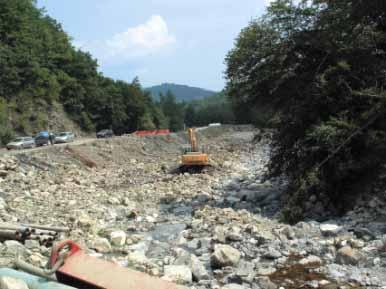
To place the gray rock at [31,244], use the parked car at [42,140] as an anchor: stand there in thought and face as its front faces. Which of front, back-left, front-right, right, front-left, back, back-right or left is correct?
front-left

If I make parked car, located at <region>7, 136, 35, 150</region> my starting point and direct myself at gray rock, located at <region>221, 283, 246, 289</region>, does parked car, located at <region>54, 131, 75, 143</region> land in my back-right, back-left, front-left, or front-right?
back-left

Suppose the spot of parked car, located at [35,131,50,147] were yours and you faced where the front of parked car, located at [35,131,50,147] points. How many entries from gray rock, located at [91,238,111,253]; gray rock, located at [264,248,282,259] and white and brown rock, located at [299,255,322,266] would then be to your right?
0

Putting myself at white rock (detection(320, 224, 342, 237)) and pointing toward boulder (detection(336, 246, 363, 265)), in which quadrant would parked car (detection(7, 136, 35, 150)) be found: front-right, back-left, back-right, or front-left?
back-right

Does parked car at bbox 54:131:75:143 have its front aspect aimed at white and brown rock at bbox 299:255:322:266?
no

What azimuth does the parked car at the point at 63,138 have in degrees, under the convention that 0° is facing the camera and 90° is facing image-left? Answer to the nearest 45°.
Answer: approximately 45°

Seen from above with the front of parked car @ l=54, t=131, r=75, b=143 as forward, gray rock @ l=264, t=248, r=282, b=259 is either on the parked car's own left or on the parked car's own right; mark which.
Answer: on the parked car's own left

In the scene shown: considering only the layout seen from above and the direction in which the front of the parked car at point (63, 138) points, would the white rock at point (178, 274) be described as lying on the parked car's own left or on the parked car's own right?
on the parked car's own left

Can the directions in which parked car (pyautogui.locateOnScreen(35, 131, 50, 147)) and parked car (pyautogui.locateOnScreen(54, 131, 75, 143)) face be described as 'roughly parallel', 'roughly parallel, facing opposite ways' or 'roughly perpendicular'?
roughly parallel

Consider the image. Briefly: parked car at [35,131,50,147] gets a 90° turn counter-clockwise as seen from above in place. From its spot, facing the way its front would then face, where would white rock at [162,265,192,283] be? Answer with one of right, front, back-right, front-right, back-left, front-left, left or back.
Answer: front-right

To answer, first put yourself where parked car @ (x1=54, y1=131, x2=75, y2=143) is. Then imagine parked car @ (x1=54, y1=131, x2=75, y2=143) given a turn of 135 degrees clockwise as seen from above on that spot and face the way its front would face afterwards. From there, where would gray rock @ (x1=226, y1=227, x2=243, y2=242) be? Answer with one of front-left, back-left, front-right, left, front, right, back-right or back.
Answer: back

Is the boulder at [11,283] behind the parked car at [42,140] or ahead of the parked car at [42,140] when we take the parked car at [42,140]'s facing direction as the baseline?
ahead

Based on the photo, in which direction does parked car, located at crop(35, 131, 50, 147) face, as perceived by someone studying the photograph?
facing the viewer and to the left of the viewer

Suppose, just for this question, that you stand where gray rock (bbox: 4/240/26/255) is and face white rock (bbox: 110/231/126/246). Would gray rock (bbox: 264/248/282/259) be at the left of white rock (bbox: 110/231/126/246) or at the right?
right

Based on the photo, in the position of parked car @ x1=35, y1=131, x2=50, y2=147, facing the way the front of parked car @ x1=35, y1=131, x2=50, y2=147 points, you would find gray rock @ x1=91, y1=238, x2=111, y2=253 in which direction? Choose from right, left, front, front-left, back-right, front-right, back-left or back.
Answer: front-left

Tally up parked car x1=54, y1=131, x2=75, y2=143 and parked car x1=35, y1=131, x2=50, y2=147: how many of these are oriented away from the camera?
0

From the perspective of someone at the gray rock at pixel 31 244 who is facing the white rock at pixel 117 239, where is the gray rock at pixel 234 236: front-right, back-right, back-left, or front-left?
front-right
